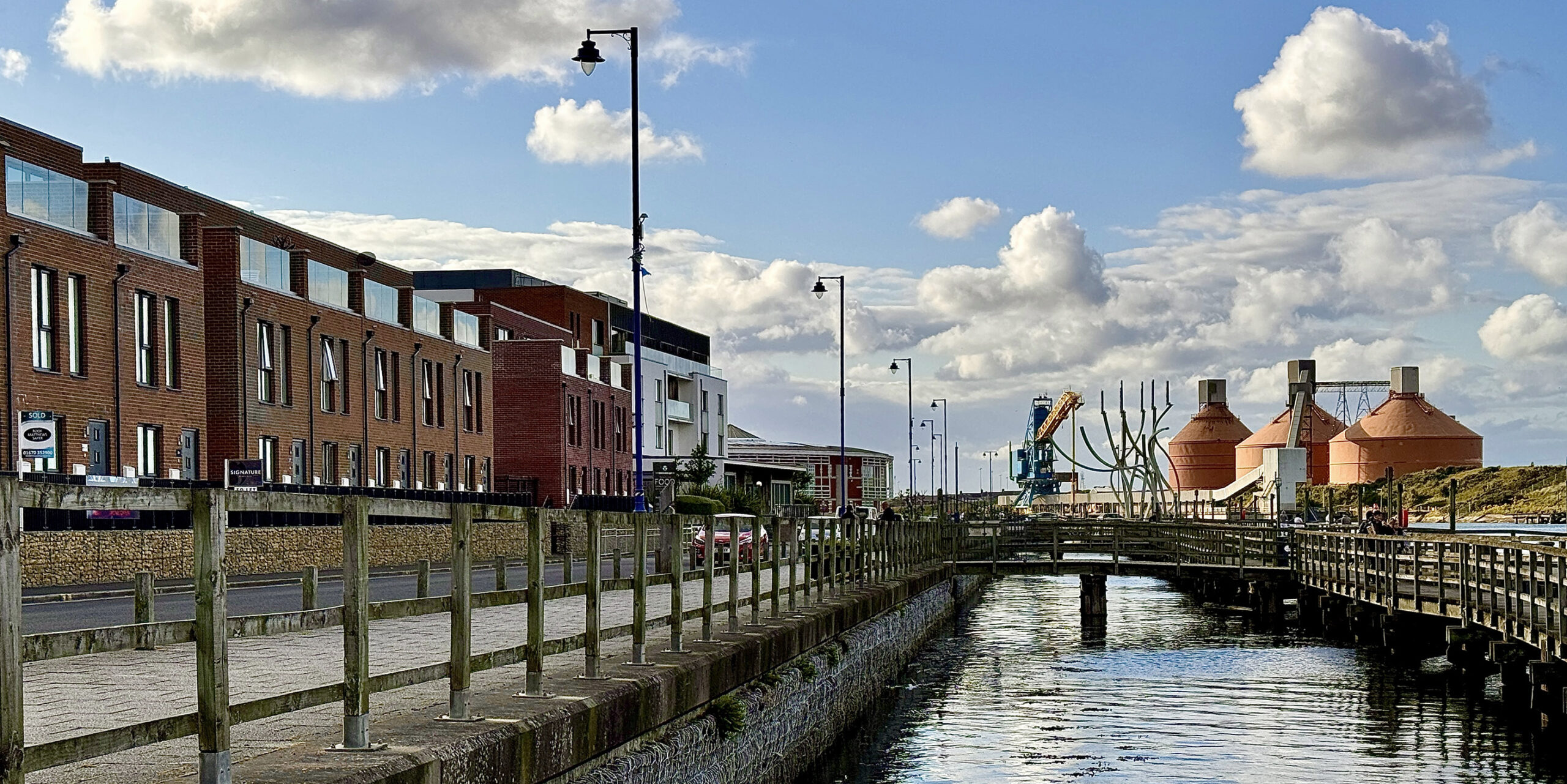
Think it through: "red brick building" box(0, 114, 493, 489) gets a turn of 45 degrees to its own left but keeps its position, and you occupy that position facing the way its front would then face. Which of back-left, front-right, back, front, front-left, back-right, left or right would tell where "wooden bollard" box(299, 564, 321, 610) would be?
right

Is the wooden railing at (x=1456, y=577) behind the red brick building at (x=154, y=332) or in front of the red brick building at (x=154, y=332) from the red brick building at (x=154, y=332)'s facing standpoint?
in front

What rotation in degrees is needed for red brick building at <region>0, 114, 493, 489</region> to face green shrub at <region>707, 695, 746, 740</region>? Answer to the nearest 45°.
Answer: approximately 45° to its right

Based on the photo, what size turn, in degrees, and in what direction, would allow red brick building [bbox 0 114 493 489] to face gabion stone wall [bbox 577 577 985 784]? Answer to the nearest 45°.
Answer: approximately 45° to its right

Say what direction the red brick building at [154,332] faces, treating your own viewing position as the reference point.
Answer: facing the viewer and to the right of the viewer

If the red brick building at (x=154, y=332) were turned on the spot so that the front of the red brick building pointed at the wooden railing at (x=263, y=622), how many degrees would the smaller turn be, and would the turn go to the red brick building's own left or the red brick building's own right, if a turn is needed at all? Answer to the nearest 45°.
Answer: approximately 45° to the red brick building's own right

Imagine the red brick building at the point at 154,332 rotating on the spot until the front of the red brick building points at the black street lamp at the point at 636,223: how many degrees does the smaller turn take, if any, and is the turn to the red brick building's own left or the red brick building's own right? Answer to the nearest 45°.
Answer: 0° — it already faces it
